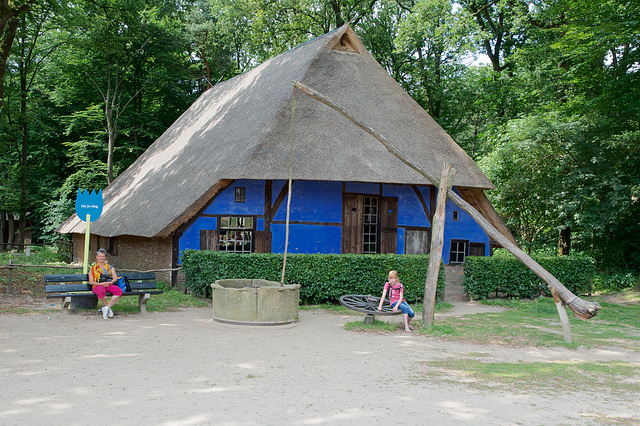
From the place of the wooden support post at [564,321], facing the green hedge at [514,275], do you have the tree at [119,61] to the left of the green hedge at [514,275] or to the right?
left

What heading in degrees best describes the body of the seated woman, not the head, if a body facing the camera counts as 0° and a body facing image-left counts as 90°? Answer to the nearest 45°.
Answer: approximately 0°

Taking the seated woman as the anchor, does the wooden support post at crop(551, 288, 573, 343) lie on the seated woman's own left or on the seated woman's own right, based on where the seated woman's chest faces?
on the seated woman's own left

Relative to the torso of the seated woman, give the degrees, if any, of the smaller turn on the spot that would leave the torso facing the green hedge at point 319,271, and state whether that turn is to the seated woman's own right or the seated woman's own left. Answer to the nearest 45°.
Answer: approximately 90° to the seated woman's own left

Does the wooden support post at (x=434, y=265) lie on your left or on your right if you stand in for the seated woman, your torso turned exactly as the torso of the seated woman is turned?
on your left

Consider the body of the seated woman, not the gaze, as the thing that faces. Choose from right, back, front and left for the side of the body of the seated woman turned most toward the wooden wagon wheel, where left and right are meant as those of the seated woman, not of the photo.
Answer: left

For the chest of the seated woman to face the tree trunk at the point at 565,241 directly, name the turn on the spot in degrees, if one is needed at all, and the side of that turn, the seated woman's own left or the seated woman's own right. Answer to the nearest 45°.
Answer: approximately 90° to the seated woman's own left

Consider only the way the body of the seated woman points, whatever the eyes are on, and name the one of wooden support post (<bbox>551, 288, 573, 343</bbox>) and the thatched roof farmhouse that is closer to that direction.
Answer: the wooden support post

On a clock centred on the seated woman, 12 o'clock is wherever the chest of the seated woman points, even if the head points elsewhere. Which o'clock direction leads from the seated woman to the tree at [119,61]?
The tree is roughly at 6 o'clock from the seated woman.
